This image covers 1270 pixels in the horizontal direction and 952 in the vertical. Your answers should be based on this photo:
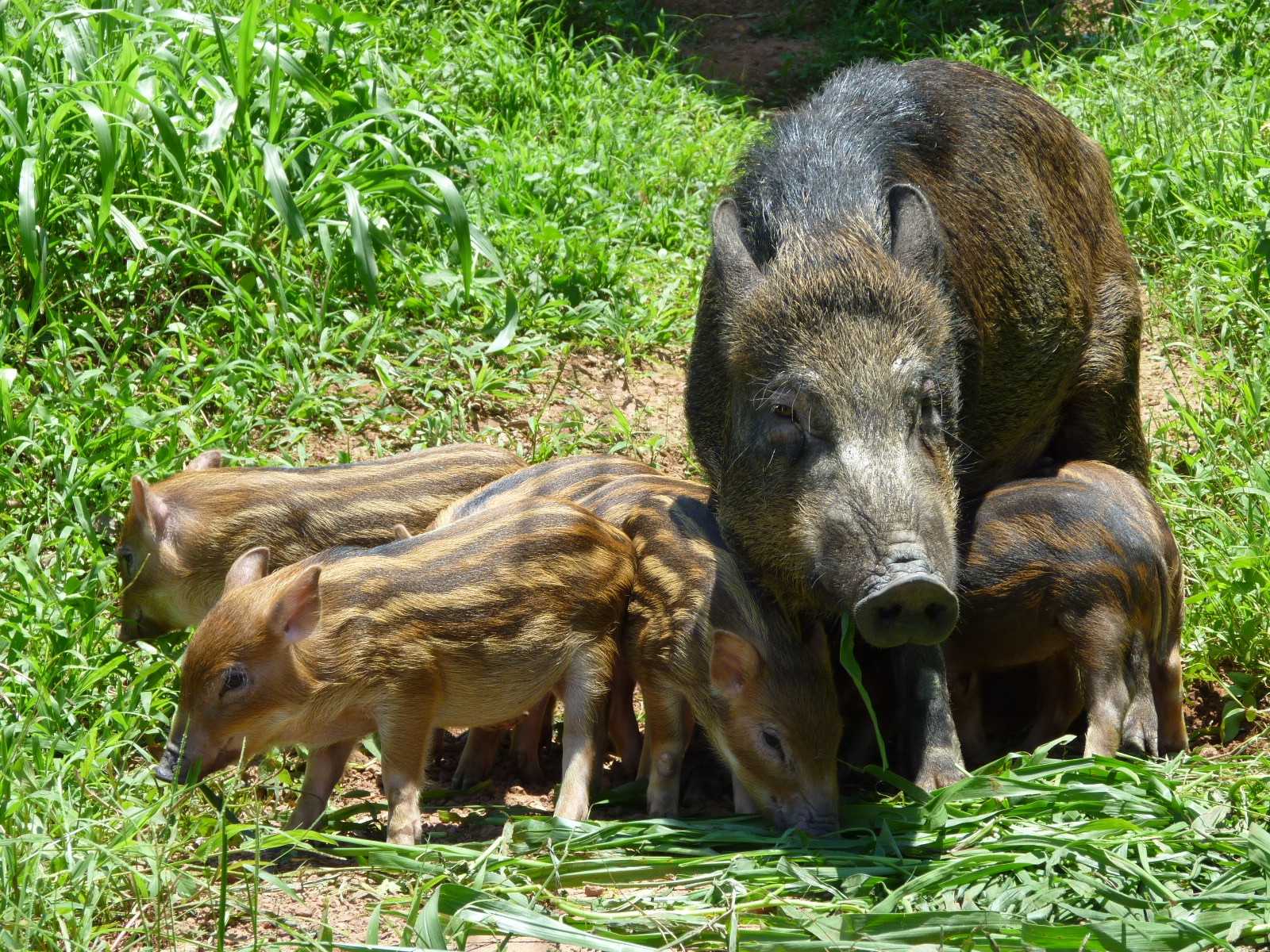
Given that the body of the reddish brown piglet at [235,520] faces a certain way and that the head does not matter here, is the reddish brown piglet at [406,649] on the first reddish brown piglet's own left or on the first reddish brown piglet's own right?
on the first reddish brown piglet's own left

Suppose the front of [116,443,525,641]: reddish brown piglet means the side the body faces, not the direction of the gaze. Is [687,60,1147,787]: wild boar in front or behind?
behind

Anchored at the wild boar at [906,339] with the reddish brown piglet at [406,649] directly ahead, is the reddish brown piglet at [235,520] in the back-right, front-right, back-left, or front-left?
front-right

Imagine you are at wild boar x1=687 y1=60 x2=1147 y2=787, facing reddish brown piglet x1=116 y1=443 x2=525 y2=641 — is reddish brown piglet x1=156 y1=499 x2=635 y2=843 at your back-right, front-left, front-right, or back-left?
front-left

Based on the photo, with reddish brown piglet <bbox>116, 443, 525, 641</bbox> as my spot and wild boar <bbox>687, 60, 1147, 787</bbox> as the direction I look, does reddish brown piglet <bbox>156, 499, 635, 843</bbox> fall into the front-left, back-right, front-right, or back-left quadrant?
front-right

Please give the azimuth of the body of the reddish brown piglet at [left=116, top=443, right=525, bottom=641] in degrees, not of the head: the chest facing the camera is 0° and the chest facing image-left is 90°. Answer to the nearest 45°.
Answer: approximately 90°
